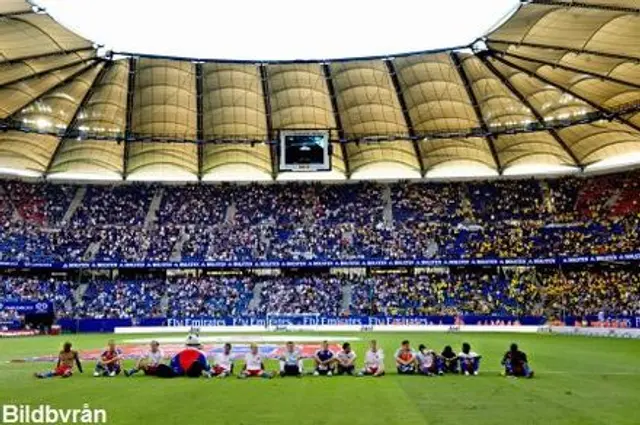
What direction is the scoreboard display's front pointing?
toward the camera

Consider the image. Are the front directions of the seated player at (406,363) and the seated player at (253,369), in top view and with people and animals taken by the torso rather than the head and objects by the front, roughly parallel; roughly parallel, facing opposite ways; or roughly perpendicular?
roughly parallel

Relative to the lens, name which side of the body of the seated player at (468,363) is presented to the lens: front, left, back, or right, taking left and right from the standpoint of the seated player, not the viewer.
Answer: front

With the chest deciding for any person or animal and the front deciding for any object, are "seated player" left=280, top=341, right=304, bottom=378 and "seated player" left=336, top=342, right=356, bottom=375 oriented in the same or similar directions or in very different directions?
same or similar directions

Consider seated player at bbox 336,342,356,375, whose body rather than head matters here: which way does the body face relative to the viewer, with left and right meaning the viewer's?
facing the viewer

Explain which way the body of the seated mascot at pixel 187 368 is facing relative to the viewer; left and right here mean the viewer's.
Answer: facing the viewer and to the left of the viewer

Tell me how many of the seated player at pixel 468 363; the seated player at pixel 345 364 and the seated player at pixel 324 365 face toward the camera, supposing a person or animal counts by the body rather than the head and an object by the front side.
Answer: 3

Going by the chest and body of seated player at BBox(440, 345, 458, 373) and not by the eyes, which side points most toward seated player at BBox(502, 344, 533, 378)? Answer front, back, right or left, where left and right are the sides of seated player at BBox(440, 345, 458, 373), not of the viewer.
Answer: left

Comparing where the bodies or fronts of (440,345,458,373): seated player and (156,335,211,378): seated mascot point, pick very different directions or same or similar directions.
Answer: same or similar directions

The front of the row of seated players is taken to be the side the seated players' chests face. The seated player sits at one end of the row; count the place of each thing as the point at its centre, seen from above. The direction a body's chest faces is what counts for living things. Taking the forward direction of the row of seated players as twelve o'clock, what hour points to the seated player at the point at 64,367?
The seated player is roughly at 3 o'clock from the row of seated players.
